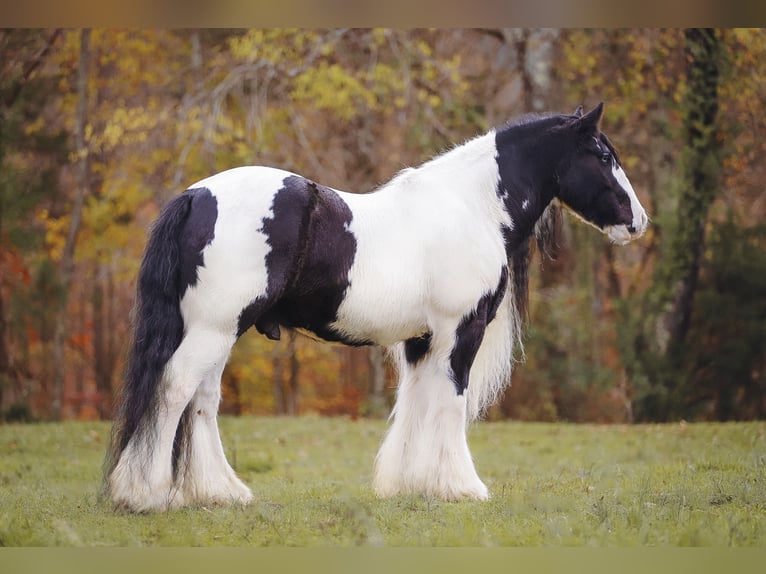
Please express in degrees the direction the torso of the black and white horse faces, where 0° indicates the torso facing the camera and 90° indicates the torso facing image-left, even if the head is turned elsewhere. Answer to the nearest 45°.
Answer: approximately 270°
